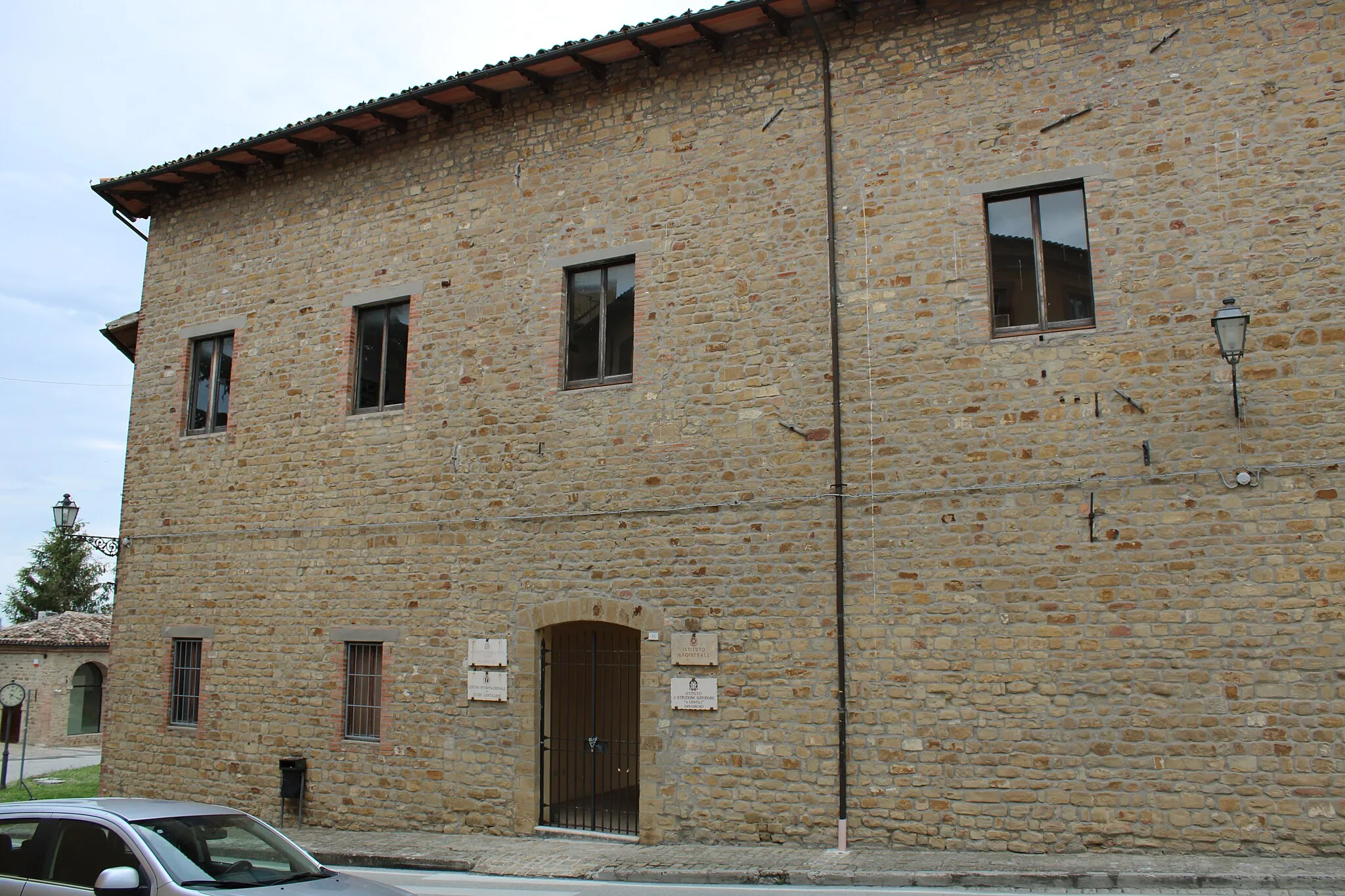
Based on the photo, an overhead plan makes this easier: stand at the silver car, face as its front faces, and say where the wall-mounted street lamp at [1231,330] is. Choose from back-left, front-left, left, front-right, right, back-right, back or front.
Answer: front-left

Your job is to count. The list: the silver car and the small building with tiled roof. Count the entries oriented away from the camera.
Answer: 0

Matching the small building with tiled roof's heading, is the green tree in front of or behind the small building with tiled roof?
behind

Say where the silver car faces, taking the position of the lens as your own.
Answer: facing the viewer and to the right of the viewer

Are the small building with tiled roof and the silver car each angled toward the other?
no

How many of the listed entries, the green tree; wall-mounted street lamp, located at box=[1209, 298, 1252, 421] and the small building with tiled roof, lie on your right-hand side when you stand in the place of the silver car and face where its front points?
0

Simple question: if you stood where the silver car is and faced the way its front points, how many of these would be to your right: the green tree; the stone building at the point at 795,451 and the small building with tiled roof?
0

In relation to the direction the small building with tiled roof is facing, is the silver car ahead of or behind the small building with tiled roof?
ahead

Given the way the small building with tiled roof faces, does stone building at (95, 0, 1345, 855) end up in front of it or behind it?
in front

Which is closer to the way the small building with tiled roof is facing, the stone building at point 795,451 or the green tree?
the stone building

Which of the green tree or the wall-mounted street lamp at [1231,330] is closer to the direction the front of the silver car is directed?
the wall-mounted street lamp

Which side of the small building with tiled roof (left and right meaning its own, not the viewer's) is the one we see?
front

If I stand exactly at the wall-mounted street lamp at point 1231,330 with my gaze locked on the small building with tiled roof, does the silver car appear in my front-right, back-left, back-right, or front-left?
front-left

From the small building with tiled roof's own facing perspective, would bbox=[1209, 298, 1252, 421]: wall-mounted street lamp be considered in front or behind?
in front

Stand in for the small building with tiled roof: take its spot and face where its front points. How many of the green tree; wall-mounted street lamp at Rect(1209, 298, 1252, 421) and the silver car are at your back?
1

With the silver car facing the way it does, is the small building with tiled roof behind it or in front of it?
behind

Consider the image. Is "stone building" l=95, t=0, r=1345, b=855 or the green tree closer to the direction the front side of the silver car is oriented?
the stone building
